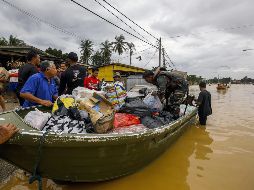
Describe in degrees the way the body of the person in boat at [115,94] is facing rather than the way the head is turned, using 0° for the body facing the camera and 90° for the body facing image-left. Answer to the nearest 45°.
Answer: approximately 0°

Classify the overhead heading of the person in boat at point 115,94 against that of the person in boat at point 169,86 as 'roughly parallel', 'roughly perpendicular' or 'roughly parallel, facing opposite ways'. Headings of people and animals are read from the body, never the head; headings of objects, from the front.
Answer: roughly perpendicular

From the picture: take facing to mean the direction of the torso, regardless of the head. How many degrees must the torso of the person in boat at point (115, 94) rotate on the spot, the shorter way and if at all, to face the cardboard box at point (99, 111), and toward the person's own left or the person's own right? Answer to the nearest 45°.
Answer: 0° — they already face it

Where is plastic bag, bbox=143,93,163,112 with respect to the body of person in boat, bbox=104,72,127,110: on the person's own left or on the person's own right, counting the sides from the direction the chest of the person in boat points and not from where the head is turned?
on the person's own left

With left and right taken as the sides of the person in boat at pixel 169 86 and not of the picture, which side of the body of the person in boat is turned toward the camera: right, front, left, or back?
left

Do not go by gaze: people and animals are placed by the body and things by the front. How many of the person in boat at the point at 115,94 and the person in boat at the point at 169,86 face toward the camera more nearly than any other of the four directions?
1

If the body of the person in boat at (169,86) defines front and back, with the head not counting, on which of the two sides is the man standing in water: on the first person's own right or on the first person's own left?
on the first person's own right

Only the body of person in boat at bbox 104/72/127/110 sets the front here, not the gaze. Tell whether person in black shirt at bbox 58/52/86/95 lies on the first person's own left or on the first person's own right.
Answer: on the first person's own right
